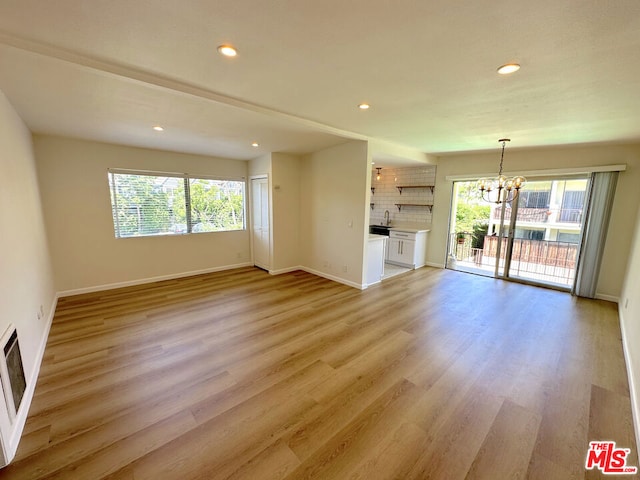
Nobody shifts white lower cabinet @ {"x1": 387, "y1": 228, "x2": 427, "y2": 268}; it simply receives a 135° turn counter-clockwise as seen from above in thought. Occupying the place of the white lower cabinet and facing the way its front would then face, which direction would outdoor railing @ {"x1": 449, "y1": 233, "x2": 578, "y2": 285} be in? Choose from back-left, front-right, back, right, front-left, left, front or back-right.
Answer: front

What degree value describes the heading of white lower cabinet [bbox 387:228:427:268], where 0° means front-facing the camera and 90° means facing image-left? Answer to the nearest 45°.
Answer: approximately 45°

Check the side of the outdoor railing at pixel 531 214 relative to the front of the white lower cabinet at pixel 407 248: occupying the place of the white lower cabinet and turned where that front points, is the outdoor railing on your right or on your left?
on your left

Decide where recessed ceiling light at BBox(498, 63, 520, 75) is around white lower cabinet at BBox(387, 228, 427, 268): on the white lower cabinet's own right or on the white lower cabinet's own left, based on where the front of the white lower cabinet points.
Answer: on the white lower cabinet's own left
